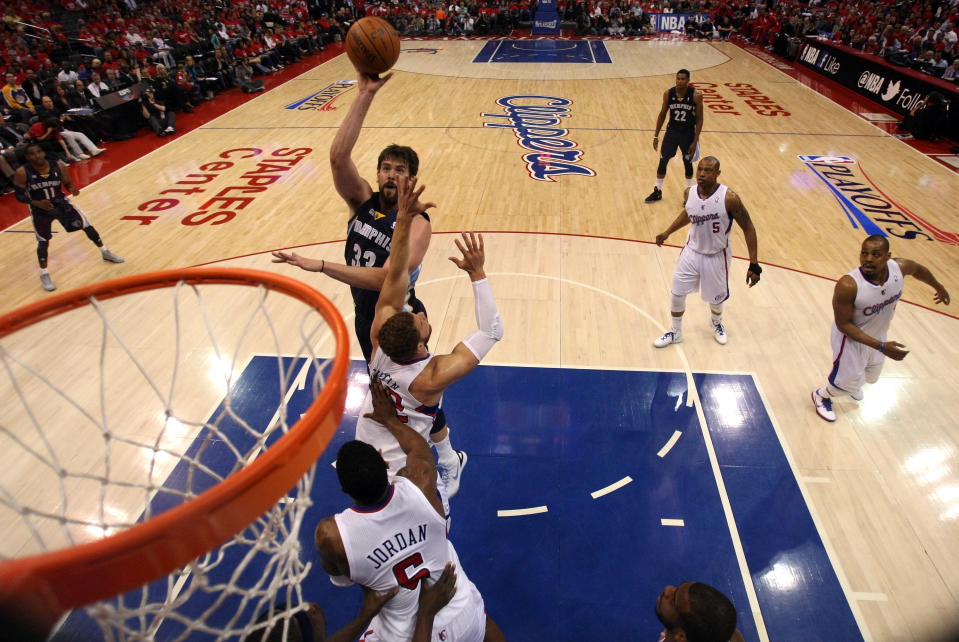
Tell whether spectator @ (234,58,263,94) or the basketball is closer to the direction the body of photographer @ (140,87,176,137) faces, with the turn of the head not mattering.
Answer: the basketball

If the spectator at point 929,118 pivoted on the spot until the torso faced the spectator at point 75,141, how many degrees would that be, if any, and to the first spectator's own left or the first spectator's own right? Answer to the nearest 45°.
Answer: approximately 45° to the first spectator's own left

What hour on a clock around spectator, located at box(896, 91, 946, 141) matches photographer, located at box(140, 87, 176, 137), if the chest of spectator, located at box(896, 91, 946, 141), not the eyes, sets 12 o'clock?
photographer, located at box(140, 87, 176, 137) is roughly at 11 o'clock from spectator, located at box(896, 91, 946, 141).

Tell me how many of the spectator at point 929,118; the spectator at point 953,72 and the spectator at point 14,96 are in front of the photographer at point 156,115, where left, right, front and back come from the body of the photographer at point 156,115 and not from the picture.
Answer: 2

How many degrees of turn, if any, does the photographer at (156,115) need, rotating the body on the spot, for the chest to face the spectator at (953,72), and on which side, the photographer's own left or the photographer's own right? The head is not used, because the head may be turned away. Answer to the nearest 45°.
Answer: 0° — they already face them

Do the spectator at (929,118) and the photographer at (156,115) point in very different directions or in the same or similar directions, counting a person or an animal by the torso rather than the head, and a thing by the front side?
very different directions

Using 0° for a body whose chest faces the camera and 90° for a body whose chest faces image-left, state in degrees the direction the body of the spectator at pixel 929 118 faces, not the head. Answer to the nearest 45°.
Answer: approximately 90°

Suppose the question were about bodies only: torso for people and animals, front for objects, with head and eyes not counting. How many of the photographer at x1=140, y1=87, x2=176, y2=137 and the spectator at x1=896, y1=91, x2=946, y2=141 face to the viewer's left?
1

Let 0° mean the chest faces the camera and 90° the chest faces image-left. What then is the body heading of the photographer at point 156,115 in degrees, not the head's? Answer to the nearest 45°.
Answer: approximately 315°
